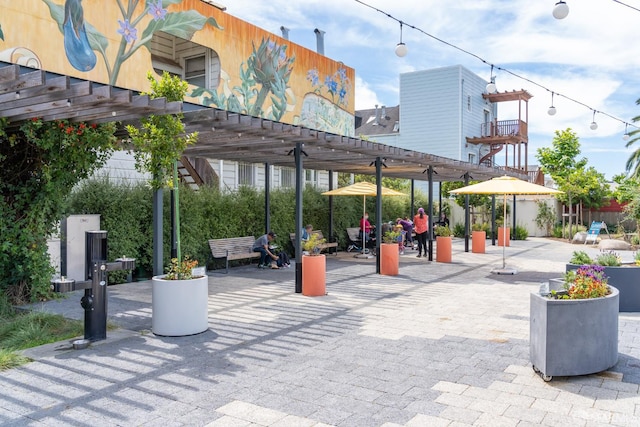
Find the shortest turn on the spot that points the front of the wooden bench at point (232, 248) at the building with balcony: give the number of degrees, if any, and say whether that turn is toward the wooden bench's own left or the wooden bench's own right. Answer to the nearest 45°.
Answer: approximately 90° to the wooden bench's own left

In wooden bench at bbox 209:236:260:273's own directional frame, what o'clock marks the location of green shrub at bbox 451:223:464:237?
The green shrub is roughly at 9 o'clock from the wooden bench.

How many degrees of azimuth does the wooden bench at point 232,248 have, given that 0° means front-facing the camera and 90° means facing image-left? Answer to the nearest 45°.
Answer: approximately 315°
